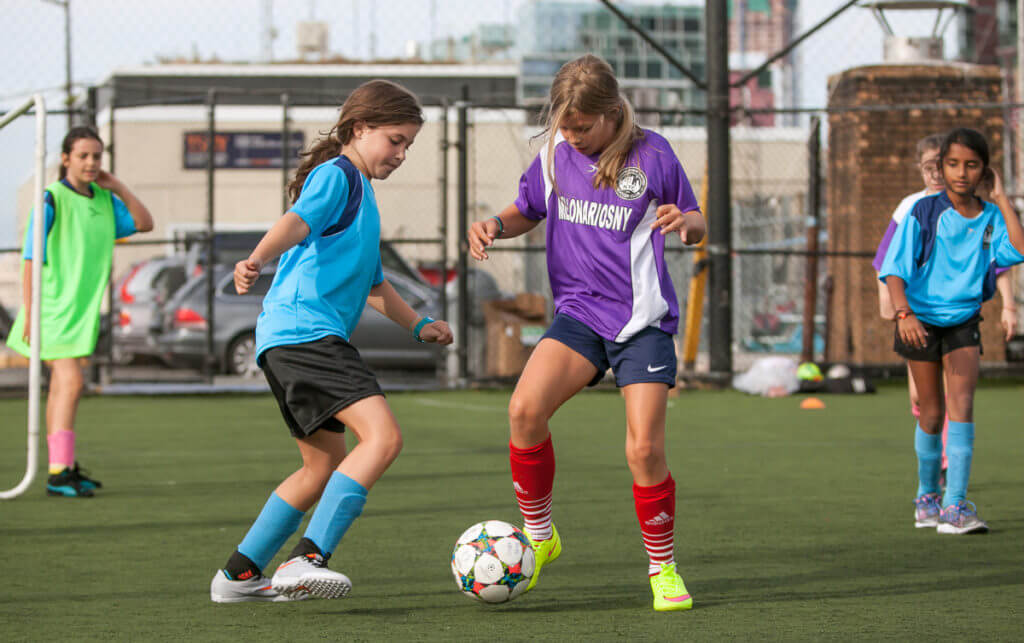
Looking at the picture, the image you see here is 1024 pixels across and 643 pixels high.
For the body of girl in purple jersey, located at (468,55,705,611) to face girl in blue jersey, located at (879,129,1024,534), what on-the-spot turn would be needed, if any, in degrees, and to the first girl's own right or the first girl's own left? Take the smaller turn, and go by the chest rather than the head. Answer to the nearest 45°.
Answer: approximately 135° to the first girl's own left

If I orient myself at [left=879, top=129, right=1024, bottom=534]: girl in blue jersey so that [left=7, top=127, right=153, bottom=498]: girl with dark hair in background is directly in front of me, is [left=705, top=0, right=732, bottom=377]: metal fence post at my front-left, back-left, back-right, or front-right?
front-right

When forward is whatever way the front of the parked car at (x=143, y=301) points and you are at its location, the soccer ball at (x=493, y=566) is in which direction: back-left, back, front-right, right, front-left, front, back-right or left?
back-right

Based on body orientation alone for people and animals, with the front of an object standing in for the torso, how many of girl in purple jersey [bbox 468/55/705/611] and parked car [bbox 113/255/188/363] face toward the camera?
1

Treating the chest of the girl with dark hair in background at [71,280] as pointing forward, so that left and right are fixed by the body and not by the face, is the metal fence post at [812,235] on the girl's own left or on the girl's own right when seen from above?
on the girl's own left

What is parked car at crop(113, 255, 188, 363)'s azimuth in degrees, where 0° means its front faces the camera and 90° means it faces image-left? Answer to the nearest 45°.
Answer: approximately 225°

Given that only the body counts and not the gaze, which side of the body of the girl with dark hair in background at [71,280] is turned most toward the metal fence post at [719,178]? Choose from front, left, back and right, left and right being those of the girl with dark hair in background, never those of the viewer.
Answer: left

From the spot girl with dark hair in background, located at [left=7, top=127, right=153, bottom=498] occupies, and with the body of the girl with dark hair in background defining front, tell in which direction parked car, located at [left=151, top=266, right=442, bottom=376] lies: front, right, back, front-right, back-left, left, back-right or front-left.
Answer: back-left

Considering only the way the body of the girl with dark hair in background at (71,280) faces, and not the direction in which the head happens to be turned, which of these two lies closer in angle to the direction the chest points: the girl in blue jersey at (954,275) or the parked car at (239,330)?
the girl in blue jersey

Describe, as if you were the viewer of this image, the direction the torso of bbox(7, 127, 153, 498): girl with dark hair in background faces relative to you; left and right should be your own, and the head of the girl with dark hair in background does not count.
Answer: facing the viewer and to the right of the viewer

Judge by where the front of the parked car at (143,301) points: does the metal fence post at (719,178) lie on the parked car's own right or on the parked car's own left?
on the parked car's own right

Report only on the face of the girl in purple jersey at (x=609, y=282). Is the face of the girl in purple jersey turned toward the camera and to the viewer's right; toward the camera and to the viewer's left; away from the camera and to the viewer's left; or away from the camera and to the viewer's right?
toward the camera and to the viewer's left

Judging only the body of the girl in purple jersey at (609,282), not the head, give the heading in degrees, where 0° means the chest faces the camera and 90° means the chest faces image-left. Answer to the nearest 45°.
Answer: approximately 0°

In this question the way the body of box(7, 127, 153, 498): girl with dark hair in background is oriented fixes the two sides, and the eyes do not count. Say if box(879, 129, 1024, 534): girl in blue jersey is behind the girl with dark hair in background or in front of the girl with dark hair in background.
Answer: in front

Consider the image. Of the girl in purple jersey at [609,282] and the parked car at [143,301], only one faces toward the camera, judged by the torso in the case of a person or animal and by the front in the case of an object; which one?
the girl in purple jersey
